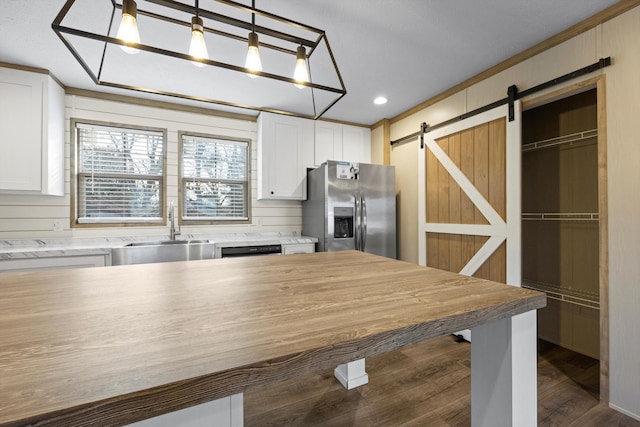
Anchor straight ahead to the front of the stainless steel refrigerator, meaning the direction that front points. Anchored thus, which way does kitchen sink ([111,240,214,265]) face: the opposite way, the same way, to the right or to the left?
the same way

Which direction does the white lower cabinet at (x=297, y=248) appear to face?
toward the camera

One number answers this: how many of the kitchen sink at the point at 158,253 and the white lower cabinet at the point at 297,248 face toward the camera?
2

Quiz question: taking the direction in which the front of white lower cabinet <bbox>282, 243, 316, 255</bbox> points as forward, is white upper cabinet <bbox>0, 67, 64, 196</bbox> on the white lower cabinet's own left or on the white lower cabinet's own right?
on the white lower cabinet's own right

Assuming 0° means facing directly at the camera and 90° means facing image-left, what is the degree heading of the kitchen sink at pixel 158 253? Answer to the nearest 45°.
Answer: approximately 0°

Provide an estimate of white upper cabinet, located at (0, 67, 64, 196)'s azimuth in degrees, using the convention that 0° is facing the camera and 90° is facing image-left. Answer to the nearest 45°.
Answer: approximately 45°

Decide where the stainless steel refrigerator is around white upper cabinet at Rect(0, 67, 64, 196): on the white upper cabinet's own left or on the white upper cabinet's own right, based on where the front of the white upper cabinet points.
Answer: on the white upper cabinet's own left

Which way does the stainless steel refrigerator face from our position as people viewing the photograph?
facing the viewer and to the right of the viewer

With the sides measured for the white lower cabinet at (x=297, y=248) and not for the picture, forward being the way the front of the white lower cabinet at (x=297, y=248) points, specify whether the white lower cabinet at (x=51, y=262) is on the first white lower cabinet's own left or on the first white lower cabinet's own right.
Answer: on the first white lower cabinet's own right

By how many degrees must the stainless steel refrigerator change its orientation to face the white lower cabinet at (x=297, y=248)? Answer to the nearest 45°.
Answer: approximately 135° to its right

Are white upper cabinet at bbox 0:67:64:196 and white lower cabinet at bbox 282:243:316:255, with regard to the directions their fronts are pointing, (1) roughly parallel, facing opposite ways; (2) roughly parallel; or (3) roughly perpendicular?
roughly parallel

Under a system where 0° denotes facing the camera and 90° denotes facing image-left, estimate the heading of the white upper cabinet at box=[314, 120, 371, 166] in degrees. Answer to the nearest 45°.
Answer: approximately 315°

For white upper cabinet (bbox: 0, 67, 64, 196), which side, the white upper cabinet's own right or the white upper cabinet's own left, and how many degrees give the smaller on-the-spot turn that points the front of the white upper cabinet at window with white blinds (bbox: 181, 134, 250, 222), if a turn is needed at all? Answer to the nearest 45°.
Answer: approximately 135° to the white upper cabinet's own left

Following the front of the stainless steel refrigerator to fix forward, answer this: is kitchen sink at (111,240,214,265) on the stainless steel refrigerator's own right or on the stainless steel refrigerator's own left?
on the stainless steel refrigerator's own right
